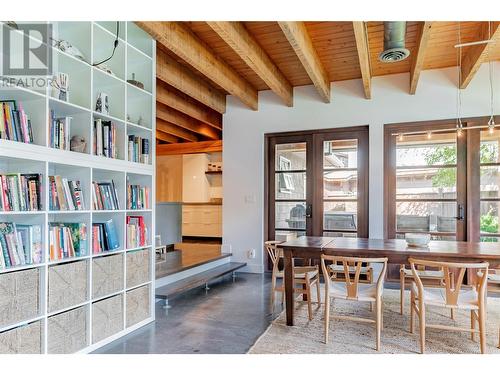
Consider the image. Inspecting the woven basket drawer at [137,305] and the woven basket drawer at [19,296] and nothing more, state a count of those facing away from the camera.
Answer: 0

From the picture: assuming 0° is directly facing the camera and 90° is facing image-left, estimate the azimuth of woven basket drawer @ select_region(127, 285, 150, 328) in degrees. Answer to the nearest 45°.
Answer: approximately 315°

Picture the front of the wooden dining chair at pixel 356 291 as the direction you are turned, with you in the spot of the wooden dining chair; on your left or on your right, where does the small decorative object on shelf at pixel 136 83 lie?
on your left

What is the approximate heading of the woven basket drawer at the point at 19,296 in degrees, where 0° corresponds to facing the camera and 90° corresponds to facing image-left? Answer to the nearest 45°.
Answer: approximately 315°

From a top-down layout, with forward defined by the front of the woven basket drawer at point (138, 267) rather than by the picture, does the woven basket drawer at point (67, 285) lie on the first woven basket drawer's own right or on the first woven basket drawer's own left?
on the first woven basket drawer's own right

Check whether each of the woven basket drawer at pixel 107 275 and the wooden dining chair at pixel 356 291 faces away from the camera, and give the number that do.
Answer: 1

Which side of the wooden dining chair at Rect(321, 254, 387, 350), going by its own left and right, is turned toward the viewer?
back

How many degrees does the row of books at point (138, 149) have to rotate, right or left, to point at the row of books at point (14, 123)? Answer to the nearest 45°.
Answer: approximately 90° to its right

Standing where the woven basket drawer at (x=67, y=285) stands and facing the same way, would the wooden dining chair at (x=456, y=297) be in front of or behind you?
in front

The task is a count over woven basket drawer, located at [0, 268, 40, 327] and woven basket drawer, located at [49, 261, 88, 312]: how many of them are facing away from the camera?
0

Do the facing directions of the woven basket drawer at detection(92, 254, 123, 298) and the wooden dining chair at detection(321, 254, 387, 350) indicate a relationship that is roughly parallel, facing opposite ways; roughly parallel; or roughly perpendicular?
roughly perpendicular
